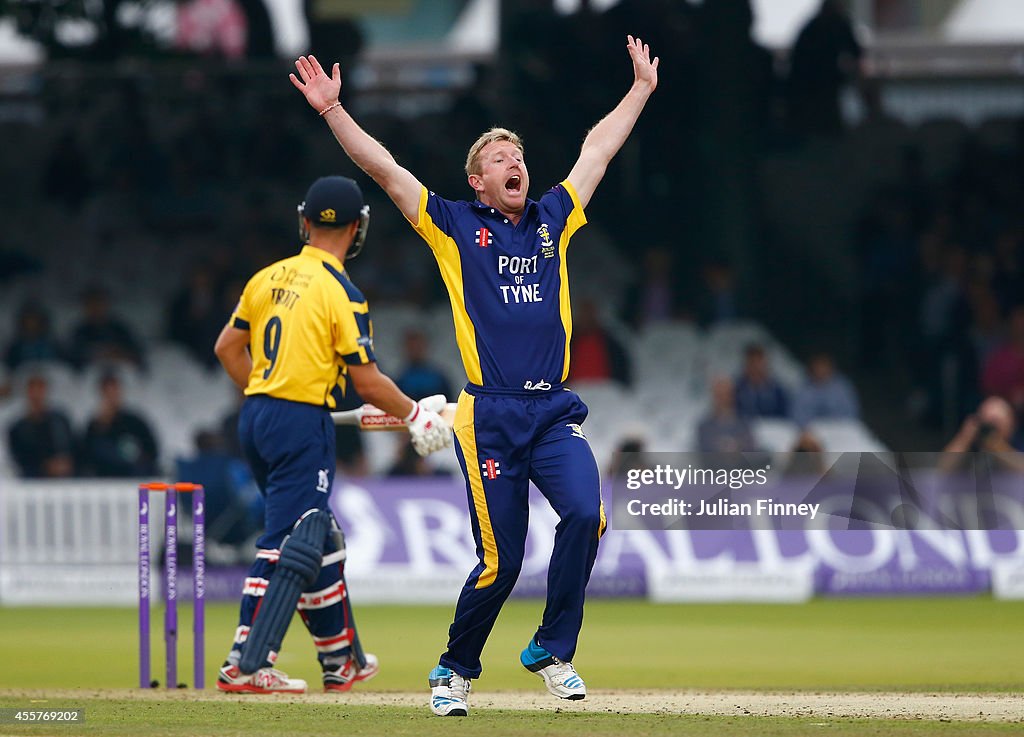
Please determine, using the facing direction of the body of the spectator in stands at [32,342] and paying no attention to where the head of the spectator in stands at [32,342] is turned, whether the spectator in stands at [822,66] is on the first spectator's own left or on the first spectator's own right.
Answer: on the first spectator's own left

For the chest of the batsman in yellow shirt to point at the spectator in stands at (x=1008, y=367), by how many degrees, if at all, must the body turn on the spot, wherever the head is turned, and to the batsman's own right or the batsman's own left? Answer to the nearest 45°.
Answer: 0° — they already face them

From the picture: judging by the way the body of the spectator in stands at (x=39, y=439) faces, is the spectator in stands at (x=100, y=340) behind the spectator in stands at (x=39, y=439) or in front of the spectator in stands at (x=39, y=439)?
behind

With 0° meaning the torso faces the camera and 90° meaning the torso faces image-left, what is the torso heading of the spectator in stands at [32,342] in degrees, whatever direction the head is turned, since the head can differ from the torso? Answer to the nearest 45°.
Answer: approximately 0°

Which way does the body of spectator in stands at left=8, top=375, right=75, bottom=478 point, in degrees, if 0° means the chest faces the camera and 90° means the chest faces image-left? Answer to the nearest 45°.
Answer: approximately 0°

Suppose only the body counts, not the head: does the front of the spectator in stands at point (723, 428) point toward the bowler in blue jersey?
yes

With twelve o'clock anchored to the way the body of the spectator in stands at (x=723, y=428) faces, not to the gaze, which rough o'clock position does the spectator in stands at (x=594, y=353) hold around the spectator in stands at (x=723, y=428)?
the spectator in stands at (x=594, y=353) is roughly at 5 o'clock from the spectator in stands at (x=723, y=428).

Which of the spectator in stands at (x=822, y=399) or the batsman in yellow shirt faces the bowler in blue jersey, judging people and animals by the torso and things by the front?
the spectator in stands

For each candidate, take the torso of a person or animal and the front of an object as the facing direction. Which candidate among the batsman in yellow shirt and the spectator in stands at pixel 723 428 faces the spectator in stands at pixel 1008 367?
the batsman in yellow shirt

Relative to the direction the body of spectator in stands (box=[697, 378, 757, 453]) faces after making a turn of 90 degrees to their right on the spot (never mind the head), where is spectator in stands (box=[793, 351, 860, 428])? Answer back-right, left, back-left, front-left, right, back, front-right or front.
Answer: back-right

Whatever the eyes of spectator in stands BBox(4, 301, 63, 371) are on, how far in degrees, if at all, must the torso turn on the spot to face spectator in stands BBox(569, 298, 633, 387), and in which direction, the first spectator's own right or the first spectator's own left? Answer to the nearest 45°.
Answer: approximately 90° to the first spectator's own left
